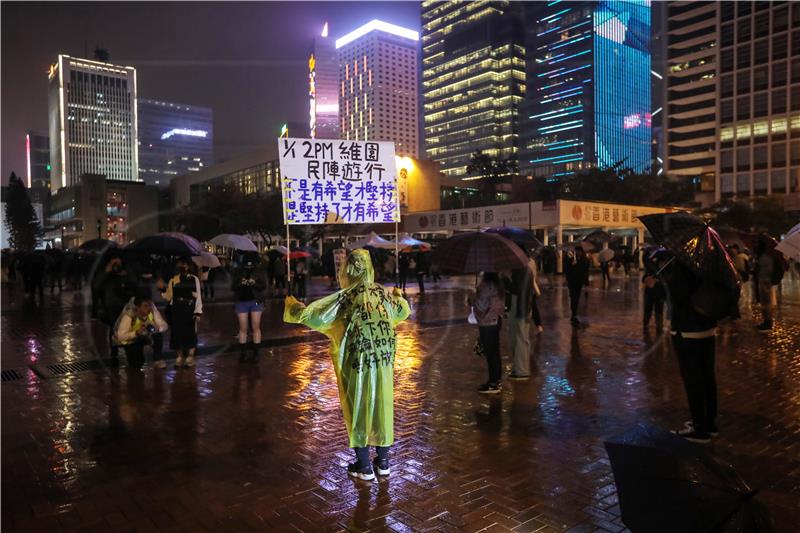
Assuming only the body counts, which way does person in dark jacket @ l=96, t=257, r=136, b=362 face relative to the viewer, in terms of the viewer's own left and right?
facing the viewer

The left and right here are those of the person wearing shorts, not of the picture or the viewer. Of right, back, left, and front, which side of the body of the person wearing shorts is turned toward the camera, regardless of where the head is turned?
front

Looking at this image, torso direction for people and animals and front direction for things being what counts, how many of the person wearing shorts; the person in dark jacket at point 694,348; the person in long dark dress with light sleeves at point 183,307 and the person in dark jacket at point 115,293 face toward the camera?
3

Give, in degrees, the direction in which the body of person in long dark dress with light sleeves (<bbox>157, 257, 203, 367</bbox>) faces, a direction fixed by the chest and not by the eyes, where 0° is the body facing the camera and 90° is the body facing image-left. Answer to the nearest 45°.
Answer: approximately 0°

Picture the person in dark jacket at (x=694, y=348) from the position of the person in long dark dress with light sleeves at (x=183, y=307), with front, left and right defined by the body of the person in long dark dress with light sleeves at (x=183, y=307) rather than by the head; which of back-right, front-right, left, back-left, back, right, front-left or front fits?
front-left

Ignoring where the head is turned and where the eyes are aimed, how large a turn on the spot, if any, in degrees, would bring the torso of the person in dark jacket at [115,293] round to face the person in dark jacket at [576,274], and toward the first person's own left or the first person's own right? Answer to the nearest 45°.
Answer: approximately 90° to the first person's own left

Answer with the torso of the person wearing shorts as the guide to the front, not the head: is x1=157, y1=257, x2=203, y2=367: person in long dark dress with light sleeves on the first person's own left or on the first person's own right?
on the first person's own right

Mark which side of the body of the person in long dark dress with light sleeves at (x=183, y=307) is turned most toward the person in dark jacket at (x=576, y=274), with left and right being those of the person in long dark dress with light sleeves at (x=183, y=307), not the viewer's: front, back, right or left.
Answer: left

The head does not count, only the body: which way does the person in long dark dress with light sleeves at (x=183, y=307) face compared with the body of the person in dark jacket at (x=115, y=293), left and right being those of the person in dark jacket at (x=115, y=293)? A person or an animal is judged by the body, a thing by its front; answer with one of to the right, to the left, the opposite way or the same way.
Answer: the same way

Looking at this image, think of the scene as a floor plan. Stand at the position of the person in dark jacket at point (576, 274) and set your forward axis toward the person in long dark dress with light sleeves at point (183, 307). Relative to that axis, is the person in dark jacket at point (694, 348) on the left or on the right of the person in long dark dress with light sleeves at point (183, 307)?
left

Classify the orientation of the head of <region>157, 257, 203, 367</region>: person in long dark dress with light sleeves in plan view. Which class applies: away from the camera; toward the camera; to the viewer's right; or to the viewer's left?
toward the camera

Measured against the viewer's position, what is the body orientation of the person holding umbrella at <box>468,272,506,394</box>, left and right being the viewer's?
facing to the left of the viewer

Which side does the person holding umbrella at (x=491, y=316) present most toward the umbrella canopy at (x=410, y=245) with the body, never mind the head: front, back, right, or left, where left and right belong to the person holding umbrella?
right
